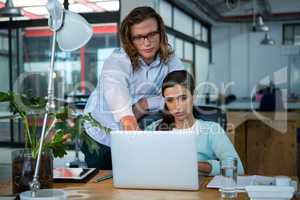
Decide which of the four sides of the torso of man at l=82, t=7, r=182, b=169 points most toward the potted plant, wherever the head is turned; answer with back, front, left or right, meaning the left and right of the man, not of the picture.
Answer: right

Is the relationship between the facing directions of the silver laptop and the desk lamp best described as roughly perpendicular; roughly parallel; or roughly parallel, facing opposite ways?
roughly perpendicular

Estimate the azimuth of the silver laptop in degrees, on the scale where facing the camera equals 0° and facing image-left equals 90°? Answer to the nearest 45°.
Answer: approximately 180°

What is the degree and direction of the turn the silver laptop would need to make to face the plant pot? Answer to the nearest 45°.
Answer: approximately 90° to its left
